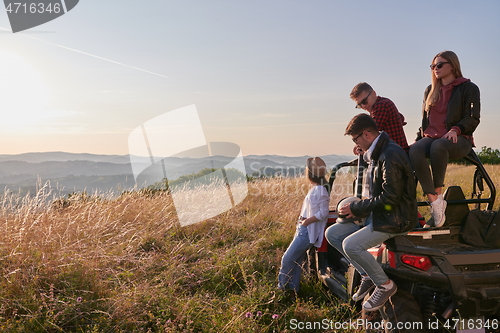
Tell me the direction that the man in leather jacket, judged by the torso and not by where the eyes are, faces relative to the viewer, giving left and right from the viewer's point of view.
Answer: facing to the left of the viewer

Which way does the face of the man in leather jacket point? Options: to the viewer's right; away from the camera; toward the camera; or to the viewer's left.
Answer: to the viewer's left

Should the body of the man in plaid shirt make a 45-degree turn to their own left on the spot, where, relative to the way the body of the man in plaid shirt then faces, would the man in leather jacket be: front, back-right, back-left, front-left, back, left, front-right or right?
front
